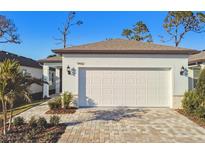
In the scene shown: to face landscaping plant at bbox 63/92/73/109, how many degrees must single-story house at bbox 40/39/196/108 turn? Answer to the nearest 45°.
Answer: approximately 90° to its right

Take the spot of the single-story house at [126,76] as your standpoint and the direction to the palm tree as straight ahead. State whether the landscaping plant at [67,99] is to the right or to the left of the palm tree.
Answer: right

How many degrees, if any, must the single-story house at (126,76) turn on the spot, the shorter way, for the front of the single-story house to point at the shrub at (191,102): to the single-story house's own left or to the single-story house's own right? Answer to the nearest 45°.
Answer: approximately 90° to the single-story house's own left

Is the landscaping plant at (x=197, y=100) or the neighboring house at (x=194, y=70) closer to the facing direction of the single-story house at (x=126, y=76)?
the landscaping plant

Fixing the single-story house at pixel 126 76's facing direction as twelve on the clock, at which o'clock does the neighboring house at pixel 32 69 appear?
The neighboring house is roughly at 4 o'clock from the single-story house.

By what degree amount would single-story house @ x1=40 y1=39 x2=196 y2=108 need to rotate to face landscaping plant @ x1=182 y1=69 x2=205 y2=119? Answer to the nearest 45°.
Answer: approximately 90° to its left

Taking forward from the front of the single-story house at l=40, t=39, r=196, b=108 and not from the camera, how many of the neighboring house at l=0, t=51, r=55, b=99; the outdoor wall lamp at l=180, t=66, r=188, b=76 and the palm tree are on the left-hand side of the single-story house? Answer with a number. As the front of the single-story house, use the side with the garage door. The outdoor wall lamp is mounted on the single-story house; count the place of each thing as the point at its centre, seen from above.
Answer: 1

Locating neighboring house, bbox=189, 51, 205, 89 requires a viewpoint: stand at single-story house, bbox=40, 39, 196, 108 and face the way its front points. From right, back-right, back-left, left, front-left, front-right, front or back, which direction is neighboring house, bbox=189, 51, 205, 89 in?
back-left

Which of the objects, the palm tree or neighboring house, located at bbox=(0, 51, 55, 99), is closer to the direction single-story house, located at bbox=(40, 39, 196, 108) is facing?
the palm tree

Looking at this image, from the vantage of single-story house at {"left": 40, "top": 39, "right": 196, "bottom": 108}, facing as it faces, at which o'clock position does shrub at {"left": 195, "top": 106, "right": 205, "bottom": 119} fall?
The shrub is roughly at 10 o'clock from the single-story house.

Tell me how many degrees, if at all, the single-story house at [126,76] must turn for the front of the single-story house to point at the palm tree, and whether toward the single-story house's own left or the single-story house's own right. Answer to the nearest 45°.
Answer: approximately 45° to the single-story house's own right

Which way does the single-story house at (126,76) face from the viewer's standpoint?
toward the camera

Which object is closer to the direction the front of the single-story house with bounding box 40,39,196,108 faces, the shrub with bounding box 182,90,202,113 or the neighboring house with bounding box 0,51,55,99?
the shrub
